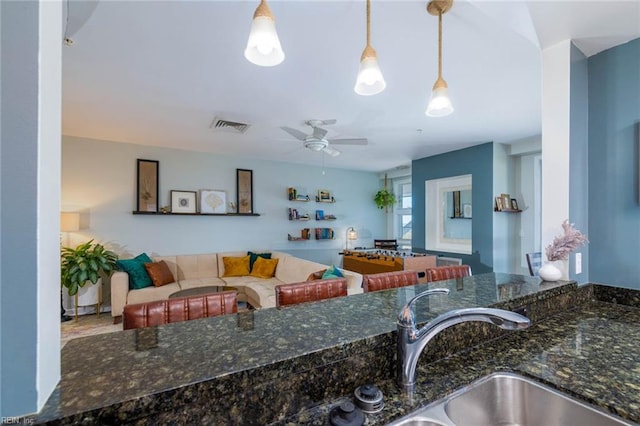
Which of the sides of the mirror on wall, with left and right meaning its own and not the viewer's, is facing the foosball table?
front

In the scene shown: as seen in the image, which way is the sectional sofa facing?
toward the camera

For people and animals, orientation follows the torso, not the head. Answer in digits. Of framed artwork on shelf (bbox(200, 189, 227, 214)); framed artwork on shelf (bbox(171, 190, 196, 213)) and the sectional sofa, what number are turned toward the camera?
3

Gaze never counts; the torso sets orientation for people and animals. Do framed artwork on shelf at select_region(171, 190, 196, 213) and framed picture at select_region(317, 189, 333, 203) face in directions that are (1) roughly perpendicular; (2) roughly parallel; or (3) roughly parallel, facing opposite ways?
roughly parallel

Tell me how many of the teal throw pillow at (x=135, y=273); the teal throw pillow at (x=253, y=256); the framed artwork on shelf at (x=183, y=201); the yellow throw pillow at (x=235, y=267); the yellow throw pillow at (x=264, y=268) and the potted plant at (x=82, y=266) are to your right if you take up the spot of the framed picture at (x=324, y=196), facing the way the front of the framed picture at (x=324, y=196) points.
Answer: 6

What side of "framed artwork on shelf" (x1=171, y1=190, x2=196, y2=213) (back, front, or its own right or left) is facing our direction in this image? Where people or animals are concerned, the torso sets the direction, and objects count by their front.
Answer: front

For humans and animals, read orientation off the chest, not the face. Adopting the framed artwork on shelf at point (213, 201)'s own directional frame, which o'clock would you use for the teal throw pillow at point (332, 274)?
The teal throw pillow is roughly at 11 o'clock from the framed artwork on shelf.

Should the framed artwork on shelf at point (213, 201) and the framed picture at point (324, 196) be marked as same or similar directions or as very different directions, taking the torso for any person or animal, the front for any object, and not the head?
same or similar directions

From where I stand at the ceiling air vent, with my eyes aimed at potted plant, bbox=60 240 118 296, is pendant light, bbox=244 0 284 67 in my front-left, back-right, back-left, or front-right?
back-left

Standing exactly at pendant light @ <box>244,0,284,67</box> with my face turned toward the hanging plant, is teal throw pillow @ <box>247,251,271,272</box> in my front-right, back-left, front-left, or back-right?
front-left

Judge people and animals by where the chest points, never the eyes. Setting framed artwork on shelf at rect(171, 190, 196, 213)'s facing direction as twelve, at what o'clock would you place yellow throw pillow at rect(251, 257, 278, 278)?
The yellow throw pillow is roughly at 10 o'clock from the framed artwork on shelf.

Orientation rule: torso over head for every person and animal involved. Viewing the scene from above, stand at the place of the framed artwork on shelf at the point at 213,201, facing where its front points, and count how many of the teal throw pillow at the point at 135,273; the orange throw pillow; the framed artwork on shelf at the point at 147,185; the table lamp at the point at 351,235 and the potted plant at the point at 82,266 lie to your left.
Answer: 1

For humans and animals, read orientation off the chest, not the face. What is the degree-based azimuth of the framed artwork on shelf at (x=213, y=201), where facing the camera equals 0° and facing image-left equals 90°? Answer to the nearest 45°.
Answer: approximately 0°

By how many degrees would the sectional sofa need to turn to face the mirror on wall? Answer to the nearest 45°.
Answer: approximately 90° to its left
